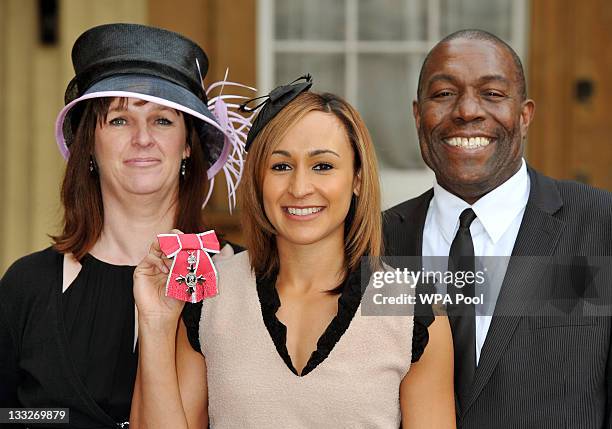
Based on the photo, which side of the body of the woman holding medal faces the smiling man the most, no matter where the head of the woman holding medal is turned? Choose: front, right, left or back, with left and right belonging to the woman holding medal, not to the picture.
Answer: left

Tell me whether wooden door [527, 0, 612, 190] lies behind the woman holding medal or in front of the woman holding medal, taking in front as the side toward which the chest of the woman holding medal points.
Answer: behind

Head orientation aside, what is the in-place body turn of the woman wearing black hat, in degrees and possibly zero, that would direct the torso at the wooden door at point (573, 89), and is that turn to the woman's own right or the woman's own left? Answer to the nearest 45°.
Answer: approximately 135° to the woman's own left

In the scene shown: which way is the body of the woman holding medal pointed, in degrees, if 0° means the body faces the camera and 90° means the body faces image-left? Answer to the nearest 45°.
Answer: approximately 0°

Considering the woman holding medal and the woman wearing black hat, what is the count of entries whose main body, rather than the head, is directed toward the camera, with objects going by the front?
2

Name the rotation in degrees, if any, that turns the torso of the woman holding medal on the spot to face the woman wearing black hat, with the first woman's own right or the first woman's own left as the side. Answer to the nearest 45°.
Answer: approximately 135° to the first woman's own right

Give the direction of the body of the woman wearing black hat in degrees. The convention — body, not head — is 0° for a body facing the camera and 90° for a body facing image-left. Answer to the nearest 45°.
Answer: approximately 0°
